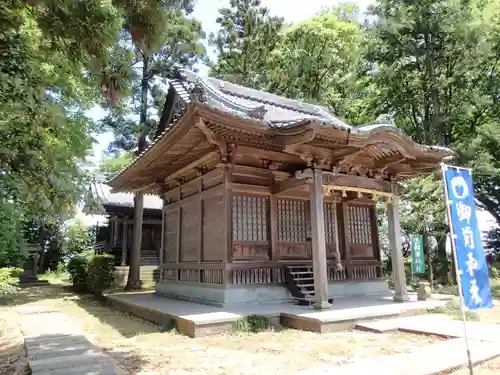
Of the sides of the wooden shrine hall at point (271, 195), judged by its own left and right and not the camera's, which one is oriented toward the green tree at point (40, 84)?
right

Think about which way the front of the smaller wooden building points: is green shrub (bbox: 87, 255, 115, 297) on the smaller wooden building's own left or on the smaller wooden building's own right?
on the smaller wooden building's own right

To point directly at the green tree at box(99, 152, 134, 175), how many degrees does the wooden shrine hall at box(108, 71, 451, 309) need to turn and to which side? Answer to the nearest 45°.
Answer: approximately 180°

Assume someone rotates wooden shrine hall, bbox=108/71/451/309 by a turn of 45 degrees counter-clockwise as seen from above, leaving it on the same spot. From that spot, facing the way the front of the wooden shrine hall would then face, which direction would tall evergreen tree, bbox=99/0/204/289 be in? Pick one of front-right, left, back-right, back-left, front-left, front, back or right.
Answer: back-left

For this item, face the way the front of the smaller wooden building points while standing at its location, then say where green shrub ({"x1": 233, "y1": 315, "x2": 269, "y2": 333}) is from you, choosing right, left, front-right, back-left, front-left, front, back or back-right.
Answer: front-right

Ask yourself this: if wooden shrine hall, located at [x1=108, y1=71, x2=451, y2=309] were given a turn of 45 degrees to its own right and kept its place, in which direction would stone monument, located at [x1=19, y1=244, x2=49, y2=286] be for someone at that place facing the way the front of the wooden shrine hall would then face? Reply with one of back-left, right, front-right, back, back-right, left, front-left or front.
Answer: back-right

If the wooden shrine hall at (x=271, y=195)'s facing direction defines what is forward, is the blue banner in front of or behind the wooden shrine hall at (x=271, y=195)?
in front

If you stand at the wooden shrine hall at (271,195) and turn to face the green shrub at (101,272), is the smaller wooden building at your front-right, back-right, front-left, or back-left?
front-right

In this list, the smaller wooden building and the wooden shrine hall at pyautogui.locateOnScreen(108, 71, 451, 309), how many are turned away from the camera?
0

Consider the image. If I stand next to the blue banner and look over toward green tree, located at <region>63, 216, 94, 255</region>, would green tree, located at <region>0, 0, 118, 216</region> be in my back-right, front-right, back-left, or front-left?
front-left

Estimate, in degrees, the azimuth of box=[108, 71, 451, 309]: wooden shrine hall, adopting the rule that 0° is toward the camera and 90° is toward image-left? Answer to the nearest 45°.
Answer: approximately 315°
